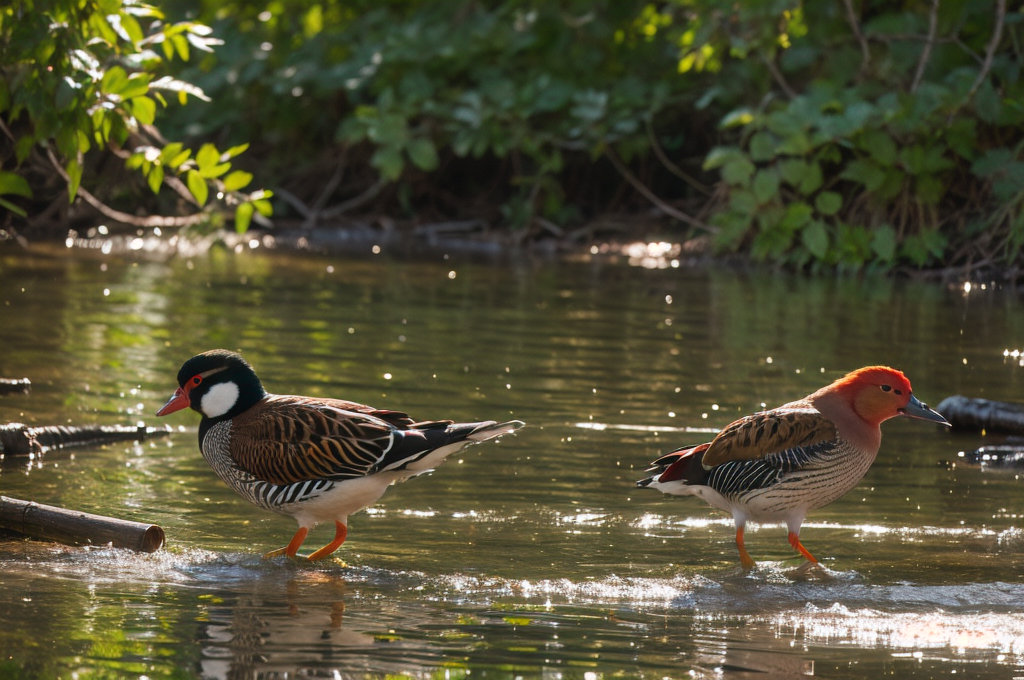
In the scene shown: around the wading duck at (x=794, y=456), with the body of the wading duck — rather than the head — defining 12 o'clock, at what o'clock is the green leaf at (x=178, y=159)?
The green leaf is roughly at 8 o'clock from the wading duck.

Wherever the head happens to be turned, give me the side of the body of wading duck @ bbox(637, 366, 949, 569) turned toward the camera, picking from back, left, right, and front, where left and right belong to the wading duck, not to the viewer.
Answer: right

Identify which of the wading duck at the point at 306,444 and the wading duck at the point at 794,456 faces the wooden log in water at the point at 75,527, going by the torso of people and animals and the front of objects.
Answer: the wading duck at the point at 306,444

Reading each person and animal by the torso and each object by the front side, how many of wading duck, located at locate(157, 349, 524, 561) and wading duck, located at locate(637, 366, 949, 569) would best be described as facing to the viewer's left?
1

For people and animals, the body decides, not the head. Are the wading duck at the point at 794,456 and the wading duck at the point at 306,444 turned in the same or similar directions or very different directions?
very different directions

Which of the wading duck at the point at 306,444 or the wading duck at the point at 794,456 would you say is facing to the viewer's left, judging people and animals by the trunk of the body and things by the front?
the wading duck at the point at 306,444

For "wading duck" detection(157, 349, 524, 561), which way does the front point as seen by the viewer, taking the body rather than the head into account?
to the viewer's left

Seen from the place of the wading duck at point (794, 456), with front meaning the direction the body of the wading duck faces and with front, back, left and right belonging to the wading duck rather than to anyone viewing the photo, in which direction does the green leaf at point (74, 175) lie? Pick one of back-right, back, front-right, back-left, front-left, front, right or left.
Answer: back

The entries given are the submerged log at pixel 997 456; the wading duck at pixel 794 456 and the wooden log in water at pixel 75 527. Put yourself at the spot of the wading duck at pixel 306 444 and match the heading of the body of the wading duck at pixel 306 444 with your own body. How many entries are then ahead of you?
1

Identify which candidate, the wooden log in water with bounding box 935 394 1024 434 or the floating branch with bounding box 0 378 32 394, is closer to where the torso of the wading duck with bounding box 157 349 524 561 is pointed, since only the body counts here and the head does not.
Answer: the floating branch

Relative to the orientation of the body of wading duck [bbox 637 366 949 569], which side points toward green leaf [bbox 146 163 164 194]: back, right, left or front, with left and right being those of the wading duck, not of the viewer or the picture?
left

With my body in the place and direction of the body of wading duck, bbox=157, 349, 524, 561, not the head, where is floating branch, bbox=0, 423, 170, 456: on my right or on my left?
on my right
